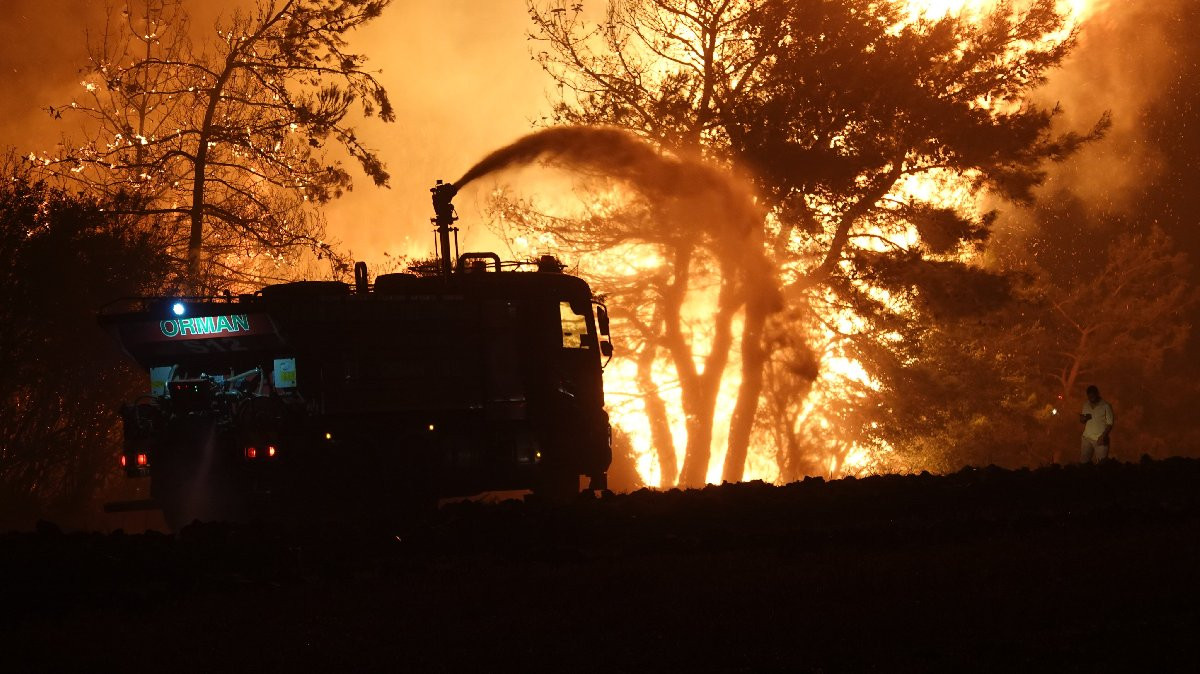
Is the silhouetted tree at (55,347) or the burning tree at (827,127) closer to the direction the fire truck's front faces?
the burning tree

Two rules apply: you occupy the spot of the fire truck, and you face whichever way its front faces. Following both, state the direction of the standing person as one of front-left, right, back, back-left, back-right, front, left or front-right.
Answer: front-right

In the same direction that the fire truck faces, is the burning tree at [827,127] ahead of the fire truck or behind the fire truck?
ahead

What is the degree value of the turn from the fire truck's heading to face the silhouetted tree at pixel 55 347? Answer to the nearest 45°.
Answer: approximately 90° to its left

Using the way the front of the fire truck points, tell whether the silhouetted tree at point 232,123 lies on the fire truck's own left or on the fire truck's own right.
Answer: on the fire truck's own left

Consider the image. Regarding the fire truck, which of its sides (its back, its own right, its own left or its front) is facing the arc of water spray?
front

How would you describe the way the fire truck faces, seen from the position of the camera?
facing away from the viewer and to the right of the viewer

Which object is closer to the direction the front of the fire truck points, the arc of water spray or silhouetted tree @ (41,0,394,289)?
the arc of water spray
